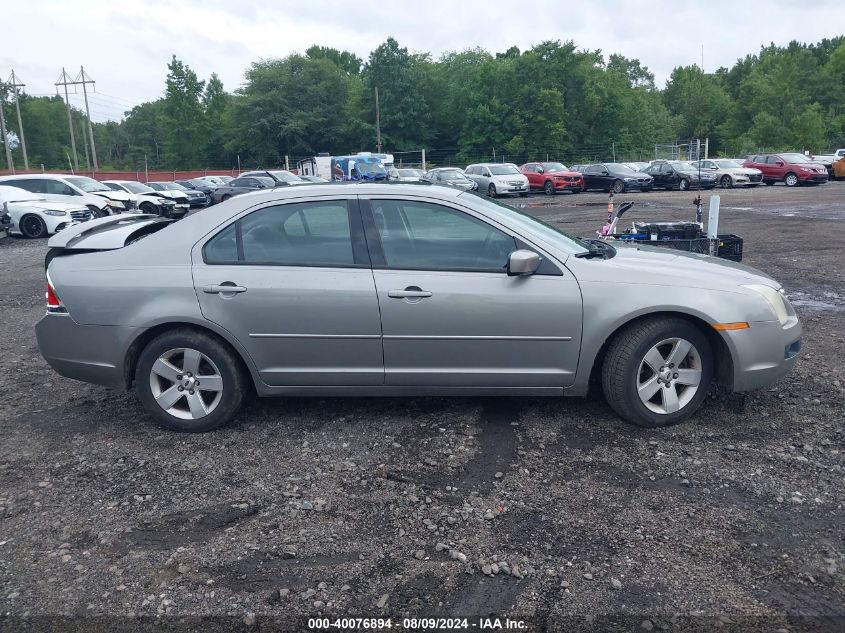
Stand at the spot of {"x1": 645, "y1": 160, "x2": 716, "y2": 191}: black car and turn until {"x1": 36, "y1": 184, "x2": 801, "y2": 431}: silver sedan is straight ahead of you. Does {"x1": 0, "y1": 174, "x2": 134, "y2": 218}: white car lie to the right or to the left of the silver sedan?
right

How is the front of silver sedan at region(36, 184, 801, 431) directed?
to the viewer's right

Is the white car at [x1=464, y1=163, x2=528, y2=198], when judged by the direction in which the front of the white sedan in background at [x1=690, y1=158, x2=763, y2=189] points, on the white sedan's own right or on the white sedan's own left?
on the white sedan's own right

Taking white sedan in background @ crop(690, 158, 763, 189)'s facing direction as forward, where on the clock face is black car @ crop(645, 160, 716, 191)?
The black car is roughly at 4 o'clock from the white sedan in background.

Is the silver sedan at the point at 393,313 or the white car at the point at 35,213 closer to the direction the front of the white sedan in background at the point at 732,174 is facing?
the silver sedan

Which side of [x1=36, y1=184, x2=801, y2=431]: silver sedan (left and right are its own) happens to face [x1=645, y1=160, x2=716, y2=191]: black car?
left

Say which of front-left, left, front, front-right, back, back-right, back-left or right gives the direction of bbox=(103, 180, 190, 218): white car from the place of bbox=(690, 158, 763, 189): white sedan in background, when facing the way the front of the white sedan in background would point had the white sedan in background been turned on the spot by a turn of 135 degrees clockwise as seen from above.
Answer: front-left

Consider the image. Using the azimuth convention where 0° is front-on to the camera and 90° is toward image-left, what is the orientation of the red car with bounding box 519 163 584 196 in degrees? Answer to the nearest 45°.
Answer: approximately 315°

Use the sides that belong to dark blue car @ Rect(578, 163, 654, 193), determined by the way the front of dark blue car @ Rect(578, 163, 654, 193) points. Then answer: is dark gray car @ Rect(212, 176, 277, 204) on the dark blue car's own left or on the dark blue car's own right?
on the dark blue car's own right

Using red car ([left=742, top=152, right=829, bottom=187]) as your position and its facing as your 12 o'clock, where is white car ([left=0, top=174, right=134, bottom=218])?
The white car is roughly at 3 o'clock from the red car.

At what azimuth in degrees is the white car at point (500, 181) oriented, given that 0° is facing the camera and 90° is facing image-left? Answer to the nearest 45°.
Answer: approximately 315°

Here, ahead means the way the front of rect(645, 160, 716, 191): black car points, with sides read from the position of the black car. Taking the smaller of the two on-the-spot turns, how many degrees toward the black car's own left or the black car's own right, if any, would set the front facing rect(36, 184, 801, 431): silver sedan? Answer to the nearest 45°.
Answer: approximately 45° to the black car's own right

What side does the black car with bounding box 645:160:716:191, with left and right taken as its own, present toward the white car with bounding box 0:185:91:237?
right

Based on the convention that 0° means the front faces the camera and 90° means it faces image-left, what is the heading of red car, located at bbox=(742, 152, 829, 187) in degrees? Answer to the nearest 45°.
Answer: approximately 315°
